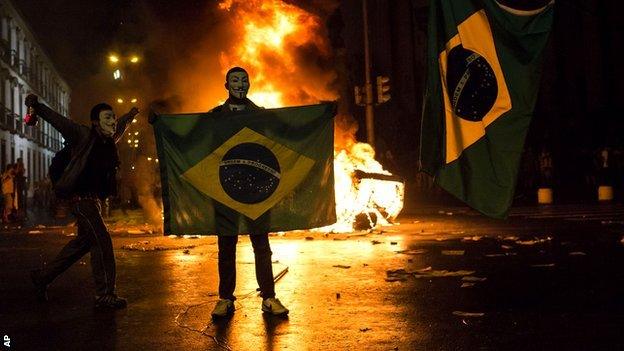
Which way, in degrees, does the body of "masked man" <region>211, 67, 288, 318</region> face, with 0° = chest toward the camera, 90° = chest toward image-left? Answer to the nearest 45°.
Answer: approximately 0°

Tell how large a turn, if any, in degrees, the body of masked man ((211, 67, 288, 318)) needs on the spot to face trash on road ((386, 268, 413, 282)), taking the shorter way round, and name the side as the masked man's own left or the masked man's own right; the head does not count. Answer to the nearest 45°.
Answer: approximately 135° to the masked man's own left

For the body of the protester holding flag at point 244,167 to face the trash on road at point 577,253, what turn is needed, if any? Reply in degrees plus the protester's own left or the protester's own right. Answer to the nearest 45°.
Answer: approximately 135° to the protester's own left

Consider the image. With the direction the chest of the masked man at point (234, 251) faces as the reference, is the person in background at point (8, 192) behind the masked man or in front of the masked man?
behind

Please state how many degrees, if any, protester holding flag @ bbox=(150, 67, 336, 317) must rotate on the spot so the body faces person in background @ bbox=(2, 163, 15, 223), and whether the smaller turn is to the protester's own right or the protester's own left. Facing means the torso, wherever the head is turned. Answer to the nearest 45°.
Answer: approximately 135° to the protester's own right

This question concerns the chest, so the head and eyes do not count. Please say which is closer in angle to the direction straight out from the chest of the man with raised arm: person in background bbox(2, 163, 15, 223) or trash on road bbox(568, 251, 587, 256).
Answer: the trash on road

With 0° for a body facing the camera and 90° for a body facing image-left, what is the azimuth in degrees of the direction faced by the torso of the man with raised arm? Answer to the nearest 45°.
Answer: approximately 315°

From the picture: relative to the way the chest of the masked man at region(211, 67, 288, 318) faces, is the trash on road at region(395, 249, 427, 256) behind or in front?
behind

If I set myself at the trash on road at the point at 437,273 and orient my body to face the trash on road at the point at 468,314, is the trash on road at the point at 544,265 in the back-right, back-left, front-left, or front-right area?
back-left
